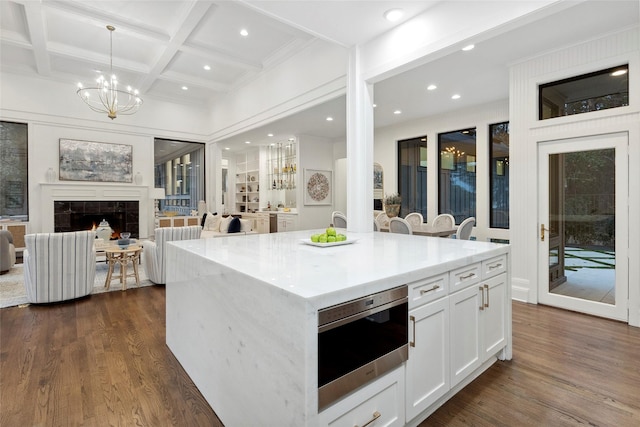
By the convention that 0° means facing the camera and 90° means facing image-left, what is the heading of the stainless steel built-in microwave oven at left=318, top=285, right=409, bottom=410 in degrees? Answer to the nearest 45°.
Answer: approximately 315°

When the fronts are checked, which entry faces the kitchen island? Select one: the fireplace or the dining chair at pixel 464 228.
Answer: the fireplace

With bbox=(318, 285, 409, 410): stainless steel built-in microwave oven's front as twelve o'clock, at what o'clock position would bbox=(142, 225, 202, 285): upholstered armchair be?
The upholstered armchair is roughly at 6 o'clock from the stainless steel built-in microwave oven.

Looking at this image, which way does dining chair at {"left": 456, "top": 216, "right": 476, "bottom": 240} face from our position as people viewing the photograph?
facing away from the viewer and to the left of the viewer

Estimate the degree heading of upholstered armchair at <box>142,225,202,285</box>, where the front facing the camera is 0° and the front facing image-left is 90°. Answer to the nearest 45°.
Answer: approximately 135°

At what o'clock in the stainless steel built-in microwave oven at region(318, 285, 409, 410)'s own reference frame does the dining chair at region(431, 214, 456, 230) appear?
The dining chair is roughly at 8 o'clock from the stainless steel built-in microwave oven.

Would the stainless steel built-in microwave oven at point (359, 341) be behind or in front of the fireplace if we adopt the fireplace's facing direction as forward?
in front

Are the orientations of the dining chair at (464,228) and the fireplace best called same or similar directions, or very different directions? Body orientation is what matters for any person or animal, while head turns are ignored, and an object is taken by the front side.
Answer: very different directions

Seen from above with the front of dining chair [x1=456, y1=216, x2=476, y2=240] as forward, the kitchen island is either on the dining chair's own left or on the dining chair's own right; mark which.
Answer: on the dining chair's own left
